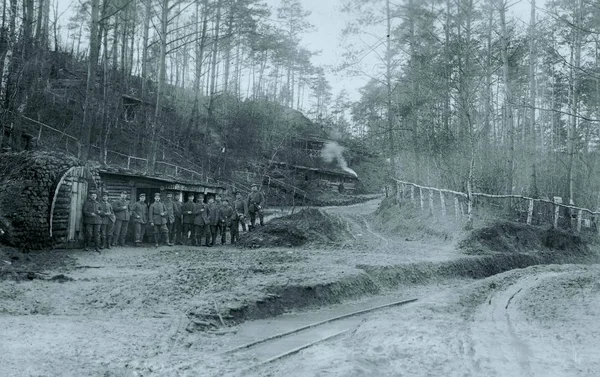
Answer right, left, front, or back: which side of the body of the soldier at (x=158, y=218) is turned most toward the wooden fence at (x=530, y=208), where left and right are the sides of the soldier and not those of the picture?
left

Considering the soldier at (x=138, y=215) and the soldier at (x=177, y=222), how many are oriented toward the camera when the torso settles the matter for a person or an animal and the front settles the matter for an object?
2

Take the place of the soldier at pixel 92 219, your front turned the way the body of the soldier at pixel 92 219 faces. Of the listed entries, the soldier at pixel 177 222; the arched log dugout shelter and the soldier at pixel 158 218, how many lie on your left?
2

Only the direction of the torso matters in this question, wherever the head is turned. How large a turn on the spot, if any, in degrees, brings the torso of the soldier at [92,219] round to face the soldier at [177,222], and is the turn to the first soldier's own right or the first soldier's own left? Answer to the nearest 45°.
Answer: approximately 90° to the first soldier's own left

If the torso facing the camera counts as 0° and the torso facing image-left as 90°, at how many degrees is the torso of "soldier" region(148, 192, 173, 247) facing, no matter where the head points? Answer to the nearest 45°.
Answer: approximately 0°

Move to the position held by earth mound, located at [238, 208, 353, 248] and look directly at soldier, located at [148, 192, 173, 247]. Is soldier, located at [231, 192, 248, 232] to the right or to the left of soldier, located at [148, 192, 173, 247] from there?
right

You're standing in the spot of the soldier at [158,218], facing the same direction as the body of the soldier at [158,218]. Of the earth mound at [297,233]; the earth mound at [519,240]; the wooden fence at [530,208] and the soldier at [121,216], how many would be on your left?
3

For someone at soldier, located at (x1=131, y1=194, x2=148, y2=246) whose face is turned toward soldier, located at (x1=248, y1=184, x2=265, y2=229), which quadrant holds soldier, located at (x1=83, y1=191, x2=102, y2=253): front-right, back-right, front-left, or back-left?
back-right

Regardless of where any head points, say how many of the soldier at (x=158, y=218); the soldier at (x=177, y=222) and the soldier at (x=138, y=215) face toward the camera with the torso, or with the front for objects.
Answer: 3

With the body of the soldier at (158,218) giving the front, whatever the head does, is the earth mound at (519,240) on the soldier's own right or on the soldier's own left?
on the soldier's own left
